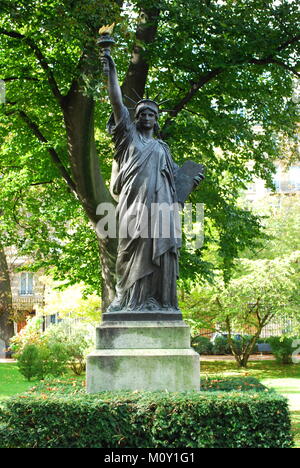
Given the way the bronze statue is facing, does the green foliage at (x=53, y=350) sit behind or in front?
behind

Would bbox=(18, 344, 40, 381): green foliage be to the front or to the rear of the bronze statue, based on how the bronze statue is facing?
to the rear

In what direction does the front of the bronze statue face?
toward the camera

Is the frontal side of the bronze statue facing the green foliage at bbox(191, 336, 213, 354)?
no

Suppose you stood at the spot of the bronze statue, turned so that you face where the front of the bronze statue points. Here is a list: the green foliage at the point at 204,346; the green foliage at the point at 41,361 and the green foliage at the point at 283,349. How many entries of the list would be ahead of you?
0
